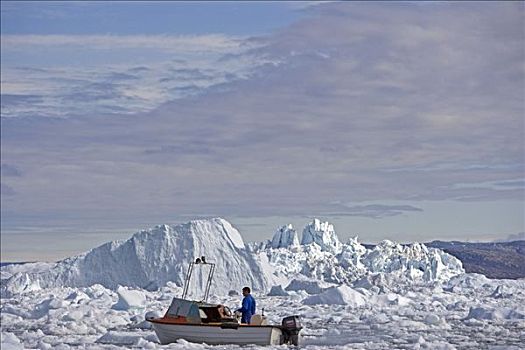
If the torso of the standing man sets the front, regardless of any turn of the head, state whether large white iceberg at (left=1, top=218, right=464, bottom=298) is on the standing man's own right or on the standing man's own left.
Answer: on the standing man's own right

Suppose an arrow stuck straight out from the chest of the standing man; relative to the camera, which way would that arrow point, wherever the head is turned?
to the viewer's left
